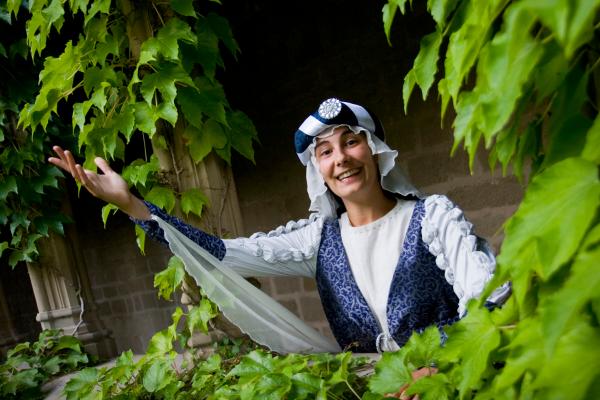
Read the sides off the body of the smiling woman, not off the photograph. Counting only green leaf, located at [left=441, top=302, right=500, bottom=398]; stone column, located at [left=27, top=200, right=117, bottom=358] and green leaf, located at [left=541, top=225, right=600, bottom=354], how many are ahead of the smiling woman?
2

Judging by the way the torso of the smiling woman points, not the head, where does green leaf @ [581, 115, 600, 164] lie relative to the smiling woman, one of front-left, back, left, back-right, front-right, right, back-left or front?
front

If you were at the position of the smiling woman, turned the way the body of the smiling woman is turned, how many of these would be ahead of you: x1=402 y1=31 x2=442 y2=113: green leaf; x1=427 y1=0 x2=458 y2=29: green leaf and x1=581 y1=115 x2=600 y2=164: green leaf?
3

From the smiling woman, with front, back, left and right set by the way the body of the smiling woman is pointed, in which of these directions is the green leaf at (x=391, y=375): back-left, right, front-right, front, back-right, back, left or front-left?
front

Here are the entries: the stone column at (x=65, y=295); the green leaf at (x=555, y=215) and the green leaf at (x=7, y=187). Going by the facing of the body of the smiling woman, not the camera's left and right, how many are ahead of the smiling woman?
1

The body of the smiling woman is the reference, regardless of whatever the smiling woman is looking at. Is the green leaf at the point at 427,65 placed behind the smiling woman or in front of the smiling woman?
in front

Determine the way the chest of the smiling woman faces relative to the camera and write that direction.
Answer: toward the camera

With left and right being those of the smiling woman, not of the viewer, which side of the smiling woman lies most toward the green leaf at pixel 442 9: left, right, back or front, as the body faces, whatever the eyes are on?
front

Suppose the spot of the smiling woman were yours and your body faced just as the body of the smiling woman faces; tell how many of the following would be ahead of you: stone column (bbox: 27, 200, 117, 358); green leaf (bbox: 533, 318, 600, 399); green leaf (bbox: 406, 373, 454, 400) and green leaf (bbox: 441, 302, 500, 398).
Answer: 3

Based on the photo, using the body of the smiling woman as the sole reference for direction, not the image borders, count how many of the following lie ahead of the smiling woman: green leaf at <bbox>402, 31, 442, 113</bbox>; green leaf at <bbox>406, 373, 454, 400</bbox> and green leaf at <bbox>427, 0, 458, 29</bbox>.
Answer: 3

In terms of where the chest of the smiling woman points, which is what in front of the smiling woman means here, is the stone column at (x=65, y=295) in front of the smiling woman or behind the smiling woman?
behind
